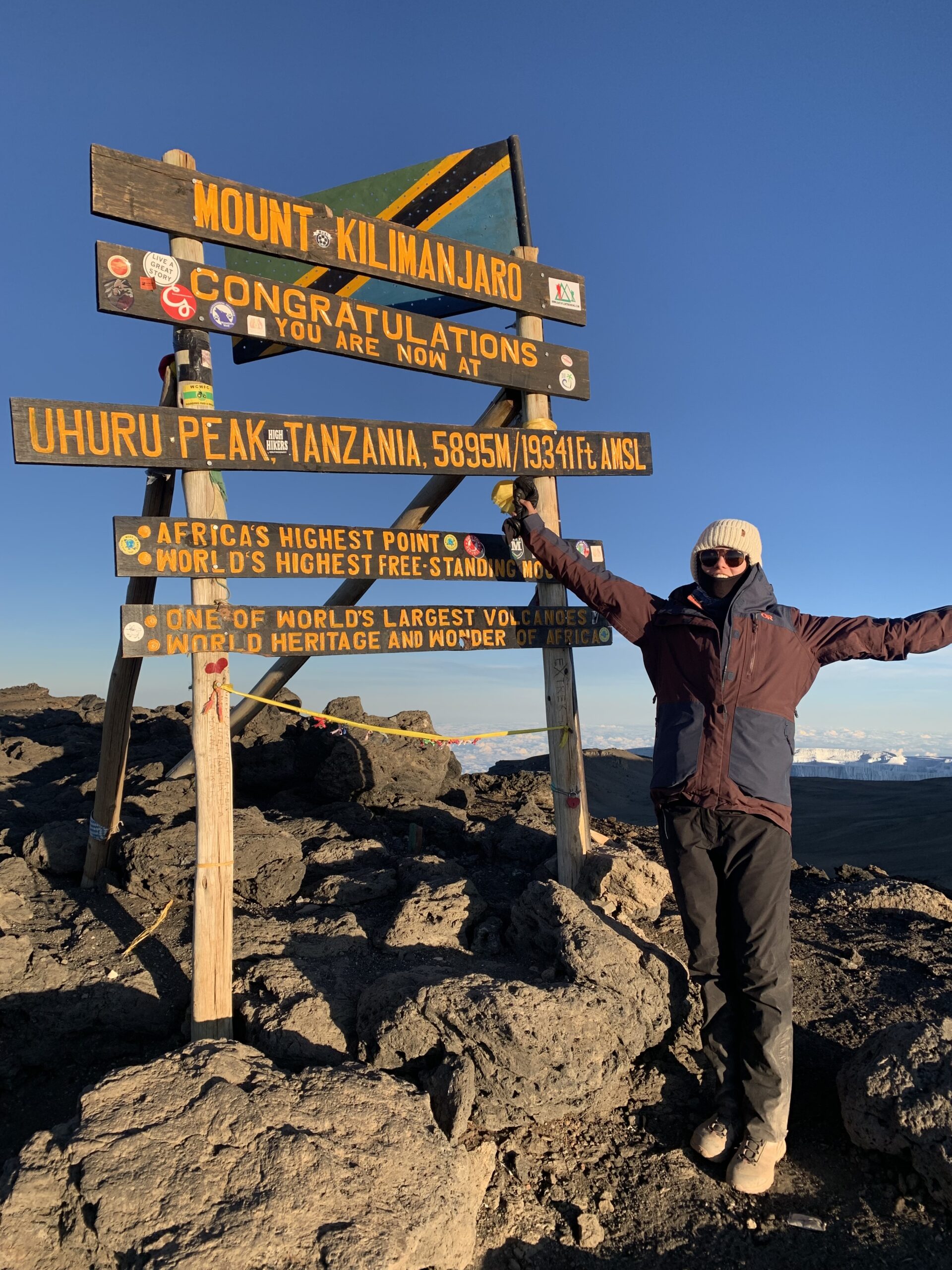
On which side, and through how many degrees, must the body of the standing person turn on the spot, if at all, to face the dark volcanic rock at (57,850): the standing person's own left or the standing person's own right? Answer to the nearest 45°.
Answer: approximately 90° to the standing person's own right

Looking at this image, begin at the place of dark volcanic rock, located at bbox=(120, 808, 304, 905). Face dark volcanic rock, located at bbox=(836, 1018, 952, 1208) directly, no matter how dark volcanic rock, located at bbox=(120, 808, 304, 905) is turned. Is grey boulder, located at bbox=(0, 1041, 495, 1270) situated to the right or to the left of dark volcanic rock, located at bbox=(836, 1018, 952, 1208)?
right

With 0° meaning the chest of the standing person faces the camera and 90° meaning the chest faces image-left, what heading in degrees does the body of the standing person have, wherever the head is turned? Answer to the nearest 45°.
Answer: approximately 0°

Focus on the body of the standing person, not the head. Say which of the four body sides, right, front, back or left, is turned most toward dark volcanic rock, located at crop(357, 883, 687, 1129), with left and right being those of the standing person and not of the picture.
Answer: right

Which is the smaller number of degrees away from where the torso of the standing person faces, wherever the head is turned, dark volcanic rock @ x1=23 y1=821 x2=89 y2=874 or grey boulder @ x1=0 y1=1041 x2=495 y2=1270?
the grey boulder

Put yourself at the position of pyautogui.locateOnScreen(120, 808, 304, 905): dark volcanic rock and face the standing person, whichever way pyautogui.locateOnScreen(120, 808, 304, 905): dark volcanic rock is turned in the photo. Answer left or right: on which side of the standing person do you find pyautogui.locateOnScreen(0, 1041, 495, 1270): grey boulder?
right

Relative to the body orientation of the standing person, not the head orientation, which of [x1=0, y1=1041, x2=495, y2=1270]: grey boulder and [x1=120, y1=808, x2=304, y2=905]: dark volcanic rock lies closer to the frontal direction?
the grey boulder

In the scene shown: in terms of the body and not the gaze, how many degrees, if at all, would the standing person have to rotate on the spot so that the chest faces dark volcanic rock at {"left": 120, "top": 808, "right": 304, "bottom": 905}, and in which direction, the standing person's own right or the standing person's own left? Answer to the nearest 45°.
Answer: approximately 90° to the standing person's own right
